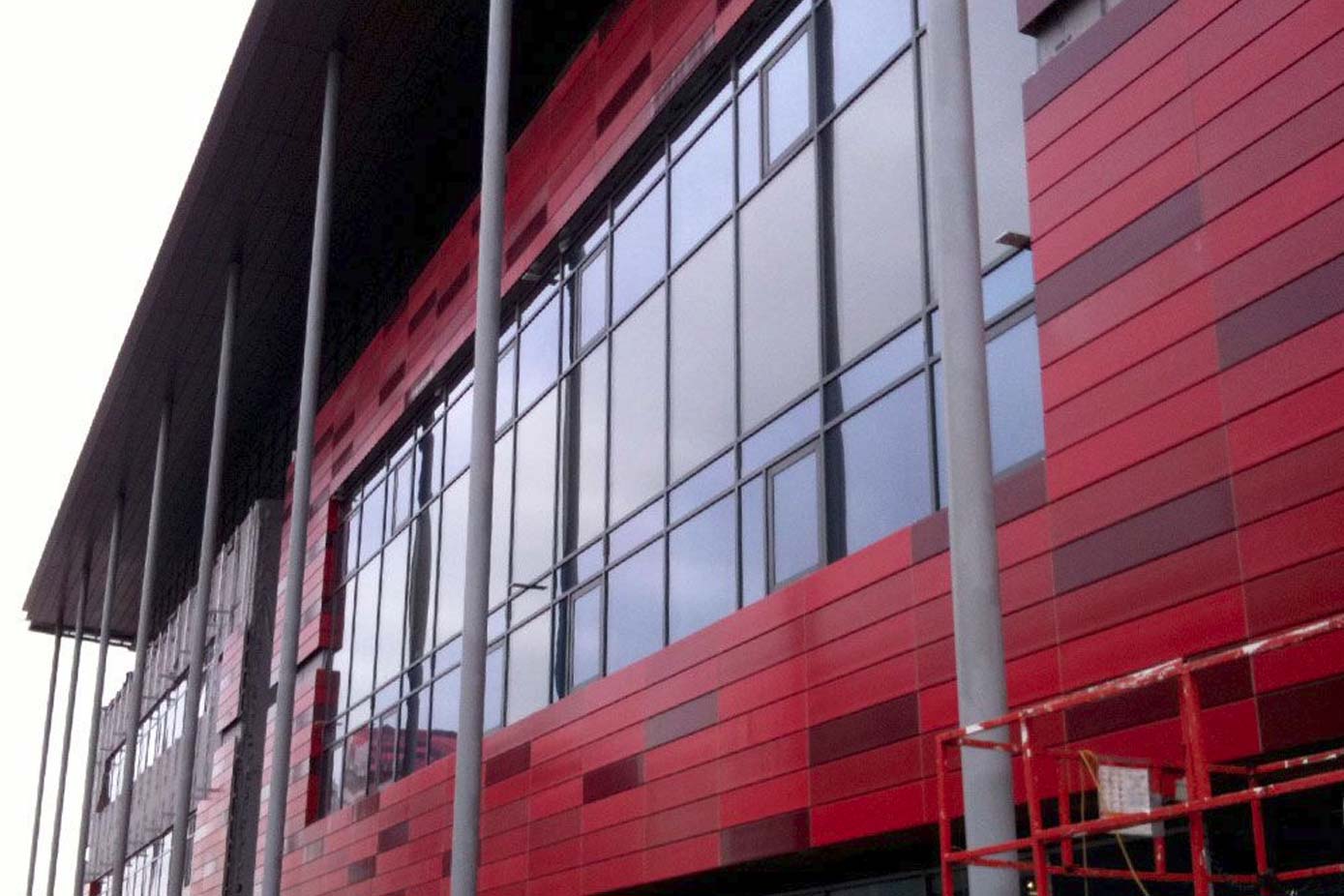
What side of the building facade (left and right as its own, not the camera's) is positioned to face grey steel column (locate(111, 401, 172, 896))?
right

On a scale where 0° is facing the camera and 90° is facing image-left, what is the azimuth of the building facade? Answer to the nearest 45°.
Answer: approximately 45°

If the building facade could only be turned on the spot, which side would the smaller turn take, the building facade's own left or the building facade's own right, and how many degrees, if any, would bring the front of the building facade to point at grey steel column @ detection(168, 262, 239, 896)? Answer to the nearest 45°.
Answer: approximately 90° to the building facade's own right

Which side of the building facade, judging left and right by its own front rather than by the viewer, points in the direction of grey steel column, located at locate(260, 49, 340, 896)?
right

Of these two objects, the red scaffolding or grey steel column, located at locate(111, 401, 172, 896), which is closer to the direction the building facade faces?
the red scaffolding
